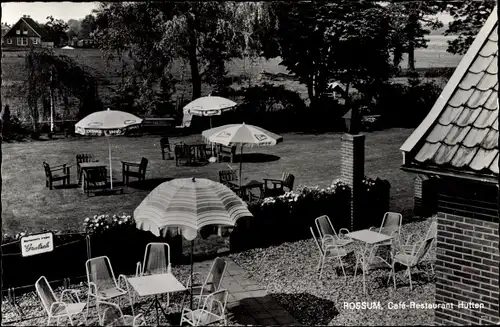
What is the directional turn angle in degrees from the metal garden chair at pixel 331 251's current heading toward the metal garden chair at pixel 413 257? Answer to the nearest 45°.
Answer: approximately 45° to its right

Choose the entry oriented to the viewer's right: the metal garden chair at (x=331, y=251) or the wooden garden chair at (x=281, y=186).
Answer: the metal garden chair

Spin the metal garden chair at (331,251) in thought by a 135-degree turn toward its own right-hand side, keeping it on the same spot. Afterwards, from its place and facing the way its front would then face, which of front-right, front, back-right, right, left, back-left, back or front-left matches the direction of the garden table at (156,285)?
front

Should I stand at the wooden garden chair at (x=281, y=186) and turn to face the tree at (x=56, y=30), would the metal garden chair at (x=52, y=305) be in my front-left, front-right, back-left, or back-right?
back-left

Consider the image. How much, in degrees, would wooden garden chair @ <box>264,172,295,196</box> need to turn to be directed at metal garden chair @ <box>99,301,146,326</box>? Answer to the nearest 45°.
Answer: approximately 90° to its left

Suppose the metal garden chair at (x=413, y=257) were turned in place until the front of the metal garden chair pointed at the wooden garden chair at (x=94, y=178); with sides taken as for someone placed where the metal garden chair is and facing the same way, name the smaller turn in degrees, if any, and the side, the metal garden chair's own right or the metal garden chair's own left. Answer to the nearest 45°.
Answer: approximately 45° to the metal garden chair's own right

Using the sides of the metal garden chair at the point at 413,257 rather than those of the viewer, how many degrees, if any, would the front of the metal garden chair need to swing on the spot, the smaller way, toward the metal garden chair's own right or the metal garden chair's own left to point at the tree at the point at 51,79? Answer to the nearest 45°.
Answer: approximately 45° to the metal garden chair's own right

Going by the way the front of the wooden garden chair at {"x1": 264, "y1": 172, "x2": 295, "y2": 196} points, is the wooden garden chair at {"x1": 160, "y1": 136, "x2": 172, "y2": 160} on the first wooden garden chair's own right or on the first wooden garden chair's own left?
on the first wooden garden chair's own right

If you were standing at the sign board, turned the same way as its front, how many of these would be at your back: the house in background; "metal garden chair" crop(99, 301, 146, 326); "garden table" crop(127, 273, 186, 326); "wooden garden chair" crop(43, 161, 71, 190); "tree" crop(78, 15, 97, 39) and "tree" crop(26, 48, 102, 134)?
4

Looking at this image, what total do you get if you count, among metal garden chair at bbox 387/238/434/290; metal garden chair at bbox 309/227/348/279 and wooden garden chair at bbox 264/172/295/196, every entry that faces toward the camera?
0

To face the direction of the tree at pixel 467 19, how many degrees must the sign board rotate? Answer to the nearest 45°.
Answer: approximately 135° to its left

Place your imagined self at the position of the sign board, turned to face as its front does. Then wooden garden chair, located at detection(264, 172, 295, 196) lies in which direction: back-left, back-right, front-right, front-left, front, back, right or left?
back-left

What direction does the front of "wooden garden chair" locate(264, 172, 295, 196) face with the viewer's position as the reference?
facing to the left of the viewer

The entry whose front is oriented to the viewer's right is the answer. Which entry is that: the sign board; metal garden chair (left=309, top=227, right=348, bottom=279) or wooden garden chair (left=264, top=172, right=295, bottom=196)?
the metal garden chair

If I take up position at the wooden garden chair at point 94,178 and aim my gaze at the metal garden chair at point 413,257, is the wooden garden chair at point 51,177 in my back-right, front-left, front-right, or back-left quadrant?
back-right

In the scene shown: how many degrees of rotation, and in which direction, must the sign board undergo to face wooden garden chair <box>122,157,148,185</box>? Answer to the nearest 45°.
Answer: approximately 180°

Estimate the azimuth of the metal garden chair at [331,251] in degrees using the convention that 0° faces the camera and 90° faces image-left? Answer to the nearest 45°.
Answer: approximately 270°

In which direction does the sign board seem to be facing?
toward the camera

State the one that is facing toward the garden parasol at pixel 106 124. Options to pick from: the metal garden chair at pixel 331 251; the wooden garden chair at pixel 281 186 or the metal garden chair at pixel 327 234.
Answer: the wooden garden chair

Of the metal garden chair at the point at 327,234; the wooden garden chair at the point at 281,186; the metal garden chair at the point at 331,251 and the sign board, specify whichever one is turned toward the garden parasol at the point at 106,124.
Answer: the wooden garden chair

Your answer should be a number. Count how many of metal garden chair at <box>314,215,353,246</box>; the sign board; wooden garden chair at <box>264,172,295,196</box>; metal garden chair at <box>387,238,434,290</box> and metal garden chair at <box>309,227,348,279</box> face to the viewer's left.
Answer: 2

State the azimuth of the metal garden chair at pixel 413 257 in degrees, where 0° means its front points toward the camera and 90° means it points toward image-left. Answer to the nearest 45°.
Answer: approximately 90°

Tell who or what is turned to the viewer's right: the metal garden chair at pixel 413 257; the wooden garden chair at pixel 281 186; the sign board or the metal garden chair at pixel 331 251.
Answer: the metal garden chair at pixel 331 251
